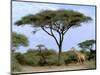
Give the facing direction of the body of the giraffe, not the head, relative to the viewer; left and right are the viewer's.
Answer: facing to the left of the viewer
